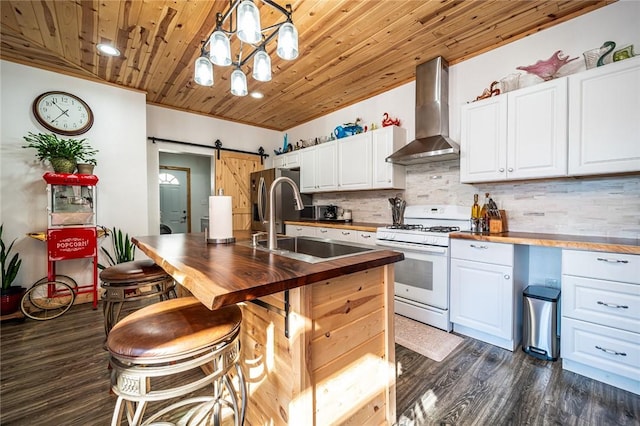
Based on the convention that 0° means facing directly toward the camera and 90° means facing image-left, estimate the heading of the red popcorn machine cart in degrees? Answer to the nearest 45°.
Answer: approximately 0°

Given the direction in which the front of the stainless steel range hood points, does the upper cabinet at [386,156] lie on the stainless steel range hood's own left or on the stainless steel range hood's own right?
on the stainless steel range hood's own right

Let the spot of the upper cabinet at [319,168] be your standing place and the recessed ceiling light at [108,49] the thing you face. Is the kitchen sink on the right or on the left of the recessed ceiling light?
left

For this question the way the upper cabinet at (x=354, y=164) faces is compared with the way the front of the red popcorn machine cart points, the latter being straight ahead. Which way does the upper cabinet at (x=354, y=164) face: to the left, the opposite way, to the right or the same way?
to the right

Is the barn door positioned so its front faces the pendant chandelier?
yes

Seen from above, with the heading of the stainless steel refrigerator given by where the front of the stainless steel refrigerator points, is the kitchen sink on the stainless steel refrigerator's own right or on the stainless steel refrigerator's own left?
on the stainless steel refrigerator's own left

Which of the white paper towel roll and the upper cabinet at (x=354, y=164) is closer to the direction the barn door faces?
the white paper towel roll

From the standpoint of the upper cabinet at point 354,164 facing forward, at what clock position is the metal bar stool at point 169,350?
The metal bar stool is roughly at 11 o'clock from the upper cabinet.
